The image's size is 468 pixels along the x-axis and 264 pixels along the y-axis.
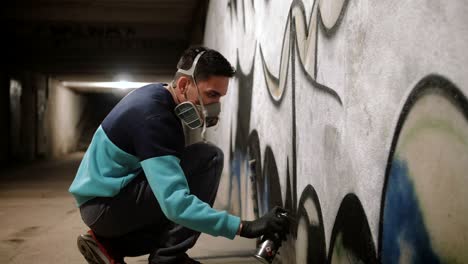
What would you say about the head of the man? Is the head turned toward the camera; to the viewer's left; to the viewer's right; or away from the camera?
to the viewer's right

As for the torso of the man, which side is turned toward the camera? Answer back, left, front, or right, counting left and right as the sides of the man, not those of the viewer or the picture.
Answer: right
